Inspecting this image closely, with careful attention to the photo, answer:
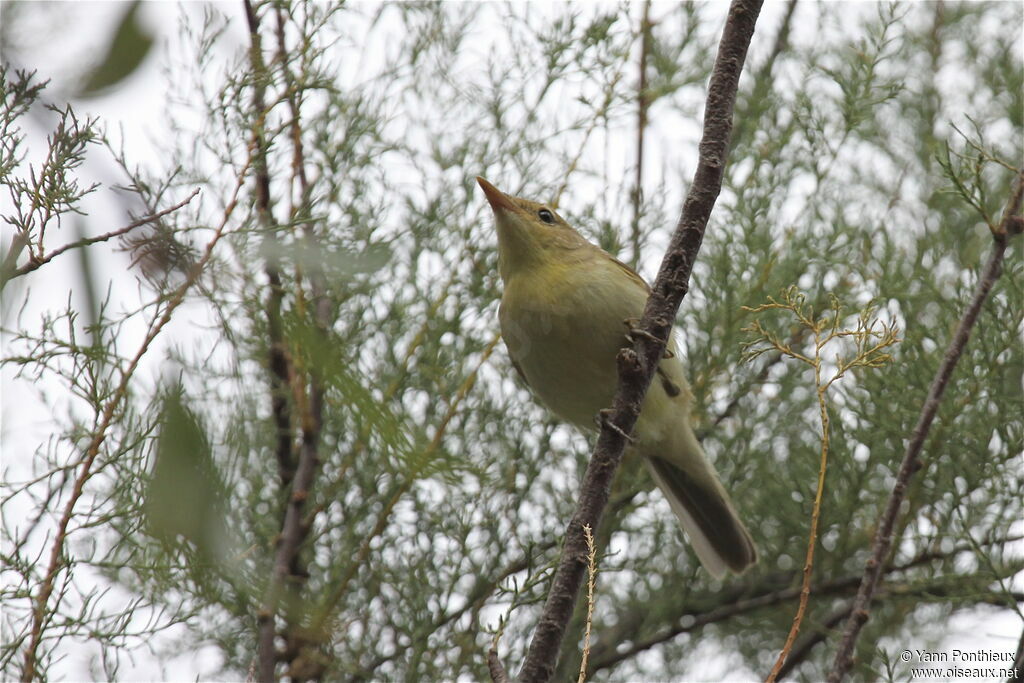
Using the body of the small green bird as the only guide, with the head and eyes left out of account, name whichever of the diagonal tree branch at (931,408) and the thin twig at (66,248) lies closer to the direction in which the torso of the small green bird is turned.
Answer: the thin twig

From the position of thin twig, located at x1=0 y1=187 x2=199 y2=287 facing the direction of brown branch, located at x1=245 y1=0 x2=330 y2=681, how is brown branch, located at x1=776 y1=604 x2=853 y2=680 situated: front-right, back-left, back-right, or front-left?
front-right

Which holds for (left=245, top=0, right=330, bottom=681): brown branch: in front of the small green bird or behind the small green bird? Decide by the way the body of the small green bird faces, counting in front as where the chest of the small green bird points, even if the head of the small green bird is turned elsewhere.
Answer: in front

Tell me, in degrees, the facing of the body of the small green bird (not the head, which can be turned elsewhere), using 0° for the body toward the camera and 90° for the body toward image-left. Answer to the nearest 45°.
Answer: approximately 45°

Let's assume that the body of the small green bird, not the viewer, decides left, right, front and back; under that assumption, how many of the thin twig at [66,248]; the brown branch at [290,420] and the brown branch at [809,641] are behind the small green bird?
1

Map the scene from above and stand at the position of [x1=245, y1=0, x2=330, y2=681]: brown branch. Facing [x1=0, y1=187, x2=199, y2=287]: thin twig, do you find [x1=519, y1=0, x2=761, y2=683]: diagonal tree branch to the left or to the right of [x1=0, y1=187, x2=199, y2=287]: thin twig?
left
